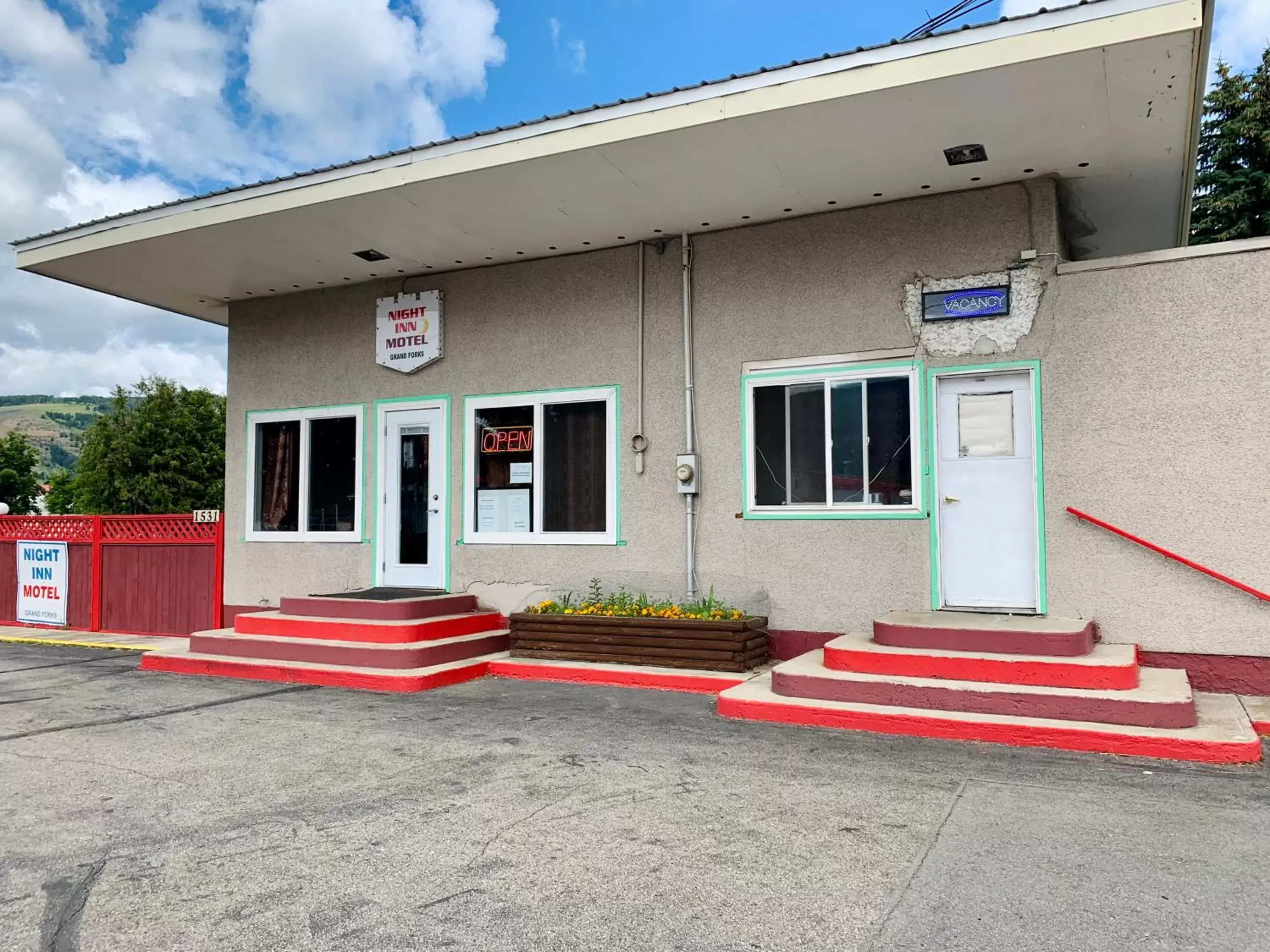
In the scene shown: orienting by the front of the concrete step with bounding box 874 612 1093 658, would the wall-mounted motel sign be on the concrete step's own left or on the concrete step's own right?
on the concrete step's own right

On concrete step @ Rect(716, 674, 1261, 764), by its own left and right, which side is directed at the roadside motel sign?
right

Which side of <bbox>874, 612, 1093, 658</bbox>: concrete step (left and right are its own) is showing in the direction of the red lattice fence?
right

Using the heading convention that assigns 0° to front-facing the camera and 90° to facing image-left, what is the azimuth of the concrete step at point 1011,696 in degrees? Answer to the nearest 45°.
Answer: approximately 0°

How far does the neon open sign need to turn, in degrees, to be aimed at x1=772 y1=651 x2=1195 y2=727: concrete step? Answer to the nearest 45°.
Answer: approximately 45° to its left

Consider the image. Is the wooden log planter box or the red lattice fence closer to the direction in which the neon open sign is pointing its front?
the wooden log planter box

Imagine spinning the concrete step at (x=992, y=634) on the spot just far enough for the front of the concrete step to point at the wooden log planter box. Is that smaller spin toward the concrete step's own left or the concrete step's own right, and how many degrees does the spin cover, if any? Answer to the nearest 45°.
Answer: approximately 90° to the concrete step's own right

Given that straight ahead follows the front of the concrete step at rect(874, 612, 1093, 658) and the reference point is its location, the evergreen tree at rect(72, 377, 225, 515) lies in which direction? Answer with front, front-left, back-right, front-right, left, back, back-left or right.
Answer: back-right

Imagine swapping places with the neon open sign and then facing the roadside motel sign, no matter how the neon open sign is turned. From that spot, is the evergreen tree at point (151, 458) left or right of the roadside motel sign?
right
